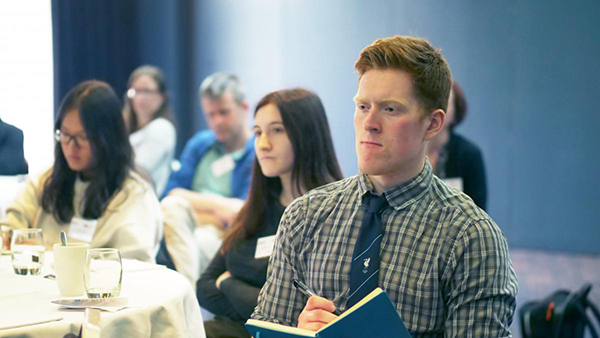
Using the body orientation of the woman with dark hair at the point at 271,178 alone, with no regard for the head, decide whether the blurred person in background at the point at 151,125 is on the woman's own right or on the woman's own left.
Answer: on the woman's own right

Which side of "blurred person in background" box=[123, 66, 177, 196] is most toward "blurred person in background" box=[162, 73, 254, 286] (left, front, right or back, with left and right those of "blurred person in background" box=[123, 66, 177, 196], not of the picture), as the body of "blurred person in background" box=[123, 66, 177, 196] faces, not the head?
left

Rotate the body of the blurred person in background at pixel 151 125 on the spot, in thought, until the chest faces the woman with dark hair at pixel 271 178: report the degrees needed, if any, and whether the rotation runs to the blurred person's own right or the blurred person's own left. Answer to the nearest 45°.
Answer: approximately 45° to the blurred person's own left

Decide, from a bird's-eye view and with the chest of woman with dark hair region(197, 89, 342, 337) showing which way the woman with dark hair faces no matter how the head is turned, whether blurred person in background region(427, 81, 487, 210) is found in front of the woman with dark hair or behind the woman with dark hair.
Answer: behind
